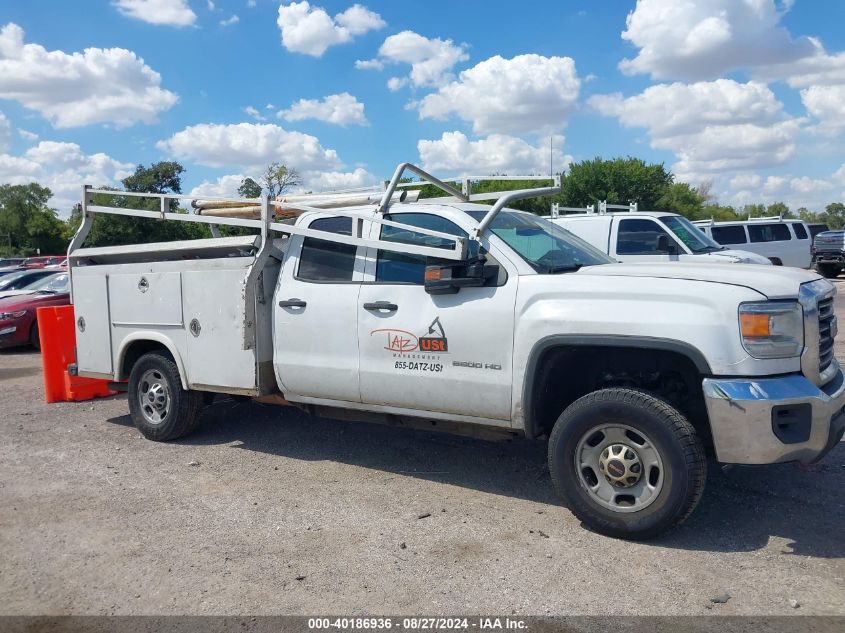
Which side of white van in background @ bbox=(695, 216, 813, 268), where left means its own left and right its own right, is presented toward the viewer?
left

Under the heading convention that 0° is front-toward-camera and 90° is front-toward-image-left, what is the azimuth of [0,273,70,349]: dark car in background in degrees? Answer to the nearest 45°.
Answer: approximately 45°

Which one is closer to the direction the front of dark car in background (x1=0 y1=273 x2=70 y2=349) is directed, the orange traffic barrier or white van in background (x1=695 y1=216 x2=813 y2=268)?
the orange traffic barrier

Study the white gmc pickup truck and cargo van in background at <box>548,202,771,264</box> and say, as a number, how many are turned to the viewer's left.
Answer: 0

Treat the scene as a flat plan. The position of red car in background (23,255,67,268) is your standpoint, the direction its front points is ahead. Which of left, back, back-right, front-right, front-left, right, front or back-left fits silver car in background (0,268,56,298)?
front-left

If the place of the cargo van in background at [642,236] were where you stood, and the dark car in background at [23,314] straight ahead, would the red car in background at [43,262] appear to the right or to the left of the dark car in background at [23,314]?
right

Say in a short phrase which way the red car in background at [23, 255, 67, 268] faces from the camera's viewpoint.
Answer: facing the viewer and to the left of the viewer
